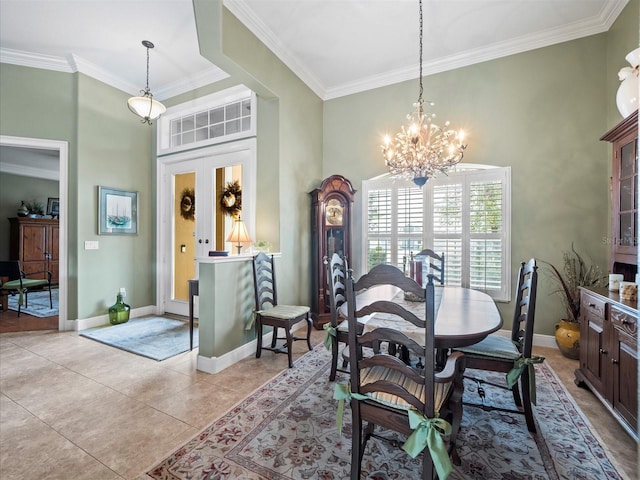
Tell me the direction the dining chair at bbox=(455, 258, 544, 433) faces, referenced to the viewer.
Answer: facing to the left of the viewer

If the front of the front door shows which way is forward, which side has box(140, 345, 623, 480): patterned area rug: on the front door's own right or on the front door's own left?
on the front door's own left

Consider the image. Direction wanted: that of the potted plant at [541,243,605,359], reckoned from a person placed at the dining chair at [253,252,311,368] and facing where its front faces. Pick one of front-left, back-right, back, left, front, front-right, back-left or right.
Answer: front-left

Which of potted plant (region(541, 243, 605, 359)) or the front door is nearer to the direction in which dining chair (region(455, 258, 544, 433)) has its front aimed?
the front door

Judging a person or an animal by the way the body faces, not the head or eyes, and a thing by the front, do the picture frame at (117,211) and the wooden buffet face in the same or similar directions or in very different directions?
very different directions

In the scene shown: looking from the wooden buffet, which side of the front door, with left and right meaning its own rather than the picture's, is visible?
left

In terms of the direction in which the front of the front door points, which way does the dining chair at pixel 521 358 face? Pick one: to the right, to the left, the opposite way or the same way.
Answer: to the right

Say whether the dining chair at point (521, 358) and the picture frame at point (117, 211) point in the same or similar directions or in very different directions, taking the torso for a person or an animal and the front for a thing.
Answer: very different directions

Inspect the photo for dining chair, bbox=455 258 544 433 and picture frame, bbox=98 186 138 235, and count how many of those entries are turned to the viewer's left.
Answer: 1

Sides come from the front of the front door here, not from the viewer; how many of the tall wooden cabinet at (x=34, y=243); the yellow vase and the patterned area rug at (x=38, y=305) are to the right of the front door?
2

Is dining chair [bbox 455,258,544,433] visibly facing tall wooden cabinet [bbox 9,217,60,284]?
yes

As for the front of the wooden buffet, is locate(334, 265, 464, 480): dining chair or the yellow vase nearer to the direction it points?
the dining chair
